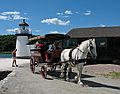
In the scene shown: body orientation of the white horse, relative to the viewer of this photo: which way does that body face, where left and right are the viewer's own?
facing the viewer and to the right of the viewer

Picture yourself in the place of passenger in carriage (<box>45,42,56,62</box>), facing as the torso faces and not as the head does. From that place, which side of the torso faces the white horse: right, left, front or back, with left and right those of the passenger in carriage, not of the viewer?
front

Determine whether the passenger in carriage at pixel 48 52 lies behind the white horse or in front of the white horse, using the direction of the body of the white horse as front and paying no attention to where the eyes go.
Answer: behind

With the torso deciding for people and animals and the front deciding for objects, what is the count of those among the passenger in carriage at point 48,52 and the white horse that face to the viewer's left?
0

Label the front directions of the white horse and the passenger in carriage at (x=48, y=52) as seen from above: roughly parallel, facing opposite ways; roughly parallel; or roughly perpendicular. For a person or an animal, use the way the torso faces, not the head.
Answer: roughly parallel
